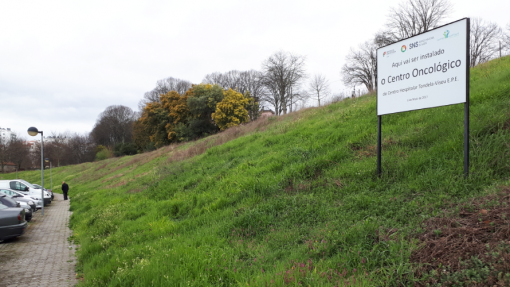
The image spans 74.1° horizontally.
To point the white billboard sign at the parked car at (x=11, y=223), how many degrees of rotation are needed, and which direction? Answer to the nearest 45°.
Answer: approximately 45° to its right

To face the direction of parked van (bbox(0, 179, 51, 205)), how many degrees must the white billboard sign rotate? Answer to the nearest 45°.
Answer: approximately 45° to its right
